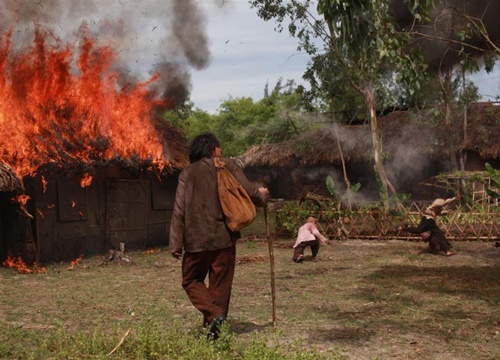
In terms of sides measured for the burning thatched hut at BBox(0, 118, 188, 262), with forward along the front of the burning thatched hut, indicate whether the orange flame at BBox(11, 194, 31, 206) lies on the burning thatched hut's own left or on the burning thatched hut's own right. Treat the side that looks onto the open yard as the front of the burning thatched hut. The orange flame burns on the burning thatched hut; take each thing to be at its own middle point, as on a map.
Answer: on the burning thatched hut's own right

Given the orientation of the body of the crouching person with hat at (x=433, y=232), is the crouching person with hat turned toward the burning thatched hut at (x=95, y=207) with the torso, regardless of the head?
yes

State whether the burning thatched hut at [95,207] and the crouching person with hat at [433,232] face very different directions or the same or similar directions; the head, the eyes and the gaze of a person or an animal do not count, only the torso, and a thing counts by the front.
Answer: very different directions

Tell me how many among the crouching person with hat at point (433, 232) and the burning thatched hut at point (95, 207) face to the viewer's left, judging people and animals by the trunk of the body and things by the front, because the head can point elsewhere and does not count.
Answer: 1

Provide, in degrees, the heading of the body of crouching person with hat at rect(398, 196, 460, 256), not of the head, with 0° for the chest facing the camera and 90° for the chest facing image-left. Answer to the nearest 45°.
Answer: approximately 90°

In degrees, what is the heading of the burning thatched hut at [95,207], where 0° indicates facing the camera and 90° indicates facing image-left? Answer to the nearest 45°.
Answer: approximately 315°

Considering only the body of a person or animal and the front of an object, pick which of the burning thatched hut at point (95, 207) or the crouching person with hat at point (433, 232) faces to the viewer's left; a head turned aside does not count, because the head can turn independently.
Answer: the crouching person with hat

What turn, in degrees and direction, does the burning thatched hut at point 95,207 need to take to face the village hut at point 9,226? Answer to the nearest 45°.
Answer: approximately 90° to its right

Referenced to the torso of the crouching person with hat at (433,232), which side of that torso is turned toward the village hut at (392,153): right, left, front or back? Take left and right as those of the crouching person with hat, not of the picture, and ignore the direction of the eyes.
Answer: right
